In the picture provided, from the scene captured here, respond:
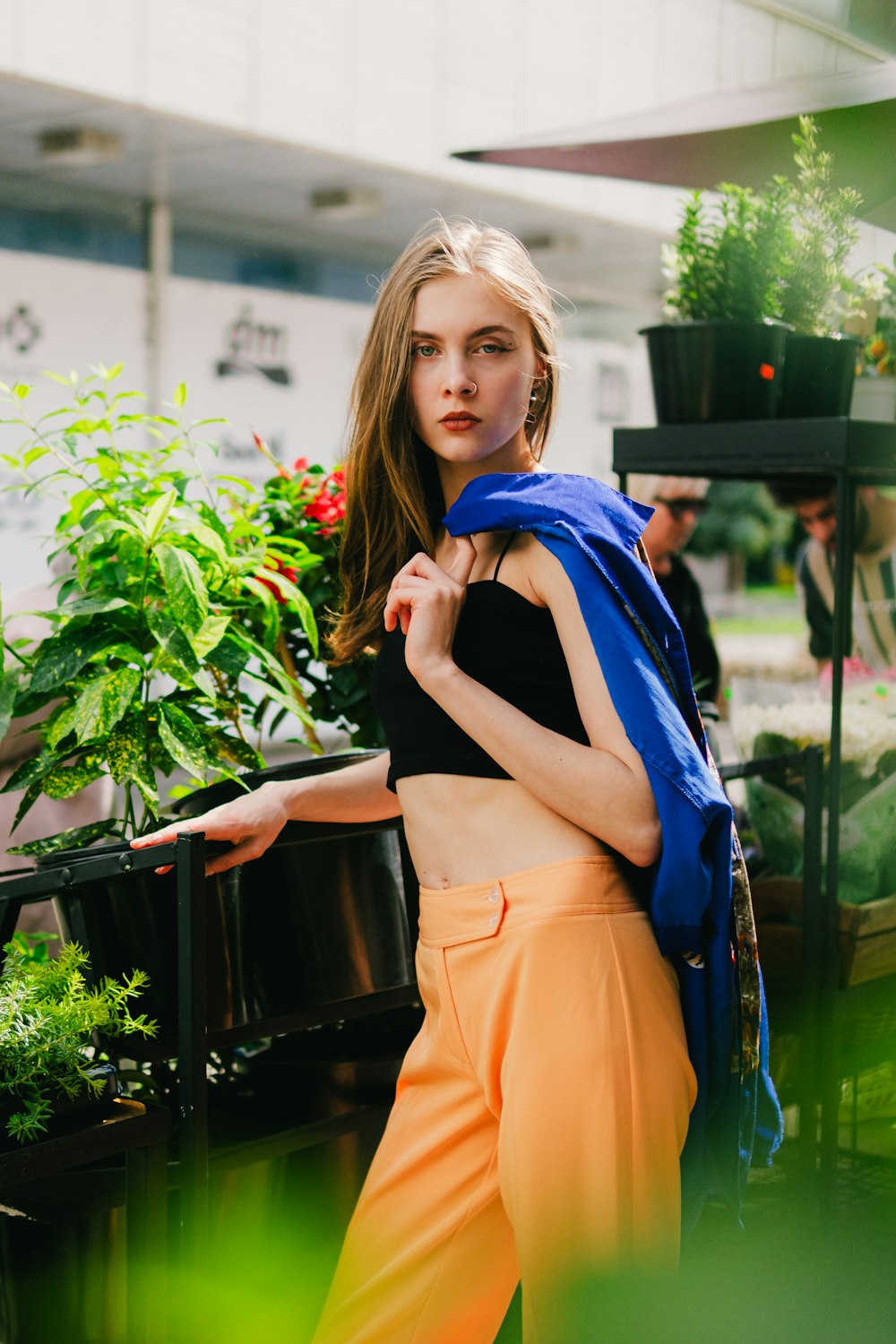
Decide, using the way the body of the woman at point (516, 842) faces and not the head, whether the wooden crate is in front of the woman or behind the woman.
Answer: behind

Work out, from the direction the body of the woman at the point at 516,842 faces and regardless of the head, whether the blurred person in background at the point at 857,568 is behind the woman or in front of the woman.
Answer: behind

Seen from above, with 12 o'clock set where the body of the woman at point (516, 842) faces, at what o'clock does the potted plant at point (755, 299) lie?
The potted plant is roughly at 5 o'clock from the woman.

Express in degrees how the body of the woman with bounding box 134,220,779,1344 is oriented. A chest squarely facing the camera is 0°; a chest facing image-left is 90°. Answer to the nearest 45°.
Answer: approximately 45°

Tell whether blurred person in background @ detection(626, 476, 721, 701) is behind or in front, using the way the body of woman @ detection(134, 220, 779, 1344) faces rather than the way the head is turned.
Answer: behind

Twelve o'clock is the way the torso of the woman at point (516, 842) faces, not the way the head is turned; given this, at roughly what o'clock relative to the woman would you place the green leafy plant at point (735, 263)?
The green leafy plant is roughly at 5 o'clock from the woman.

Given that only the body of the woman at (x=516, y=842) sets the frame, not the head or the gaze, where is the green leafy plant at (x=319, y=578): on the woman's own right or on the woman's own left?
on the woman's own right

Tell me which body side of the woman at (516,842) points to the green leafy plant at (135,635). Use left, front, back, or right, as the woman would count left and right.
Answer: right
